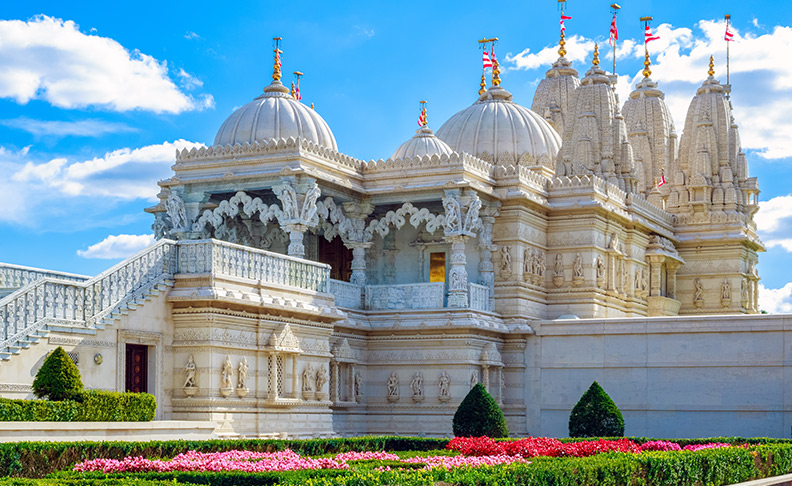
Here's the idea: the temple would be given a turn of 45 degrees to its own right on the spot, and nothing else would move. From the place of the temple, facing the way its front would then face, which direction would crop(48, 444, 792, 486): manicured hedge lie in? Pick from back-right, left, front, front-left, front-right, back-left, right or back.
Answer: left

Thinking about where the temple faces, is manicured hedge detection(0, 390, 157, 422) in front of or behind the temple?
in front

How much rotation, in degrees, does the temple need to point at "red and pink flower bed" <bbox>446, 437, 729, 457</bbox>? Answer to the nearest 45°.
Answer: approximately 45° to its left

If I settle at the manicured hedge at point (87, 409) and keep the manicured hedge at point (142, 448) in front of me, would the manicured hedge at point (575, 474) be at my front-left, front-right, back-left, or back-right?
front-left

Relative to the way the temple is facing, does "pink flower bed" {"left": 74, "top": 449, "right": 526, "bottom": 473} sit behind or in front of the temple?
in front

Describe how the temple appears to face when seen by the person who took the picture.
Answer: facing the viewer and to the left of the viewer
